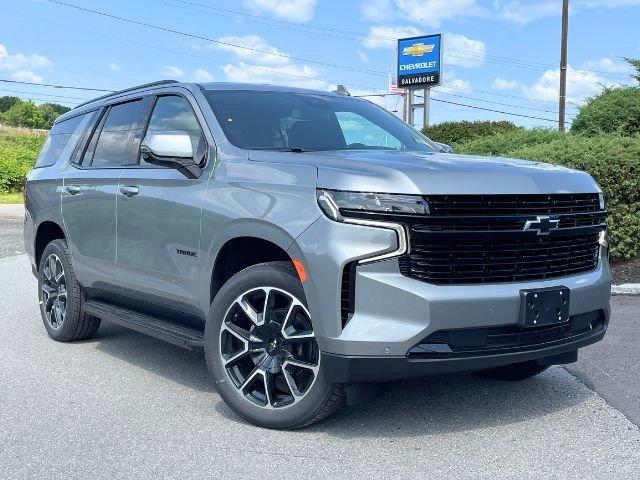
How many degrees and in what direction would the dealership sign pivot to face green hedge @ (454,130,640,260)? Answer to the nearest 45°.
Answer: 0° — it already faces it

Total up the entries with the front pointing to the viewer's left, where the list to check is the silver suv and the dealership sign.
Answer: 0

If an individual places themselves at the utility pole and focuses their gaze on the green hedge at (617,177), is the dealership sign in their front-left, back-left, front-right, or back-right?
back-right

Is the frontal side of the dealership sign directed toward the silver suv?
yes

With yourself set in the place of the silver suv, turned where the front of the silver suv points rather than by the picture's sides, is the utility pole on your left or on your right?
on your left

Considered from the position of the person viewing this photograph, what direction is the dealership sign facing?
facing the viewer

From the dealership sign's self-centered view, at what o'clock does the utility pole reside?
The utility pole is roughly at 10 o'clock from the dealership sign.

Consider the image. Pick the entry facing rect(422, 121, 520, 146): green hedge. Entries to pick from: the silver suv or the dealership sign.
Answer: the dealership sign

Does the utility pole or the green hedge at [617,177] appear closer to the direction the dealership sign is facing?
the green hedge

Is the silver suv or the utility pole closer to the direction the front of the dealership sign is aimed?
the silver suv
